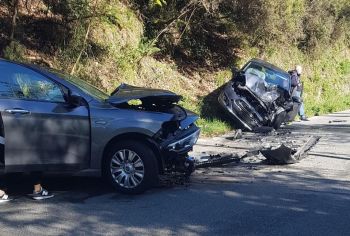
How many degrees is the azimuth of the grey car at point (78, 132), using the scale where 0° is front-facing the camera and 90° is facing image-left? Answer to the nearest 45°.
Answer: approximately 270°

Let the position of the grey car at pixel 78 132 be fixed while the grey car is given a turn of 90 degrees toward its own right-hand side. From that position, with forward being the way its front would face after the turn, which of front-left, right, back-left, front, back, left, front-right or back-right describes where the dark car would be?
back-left
